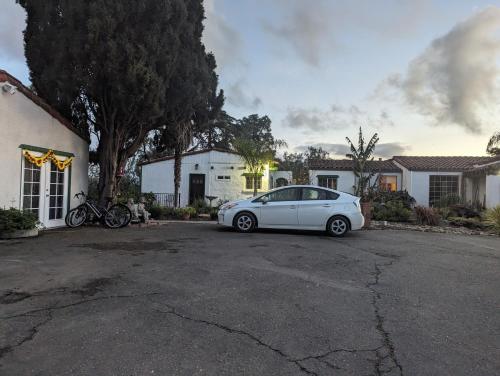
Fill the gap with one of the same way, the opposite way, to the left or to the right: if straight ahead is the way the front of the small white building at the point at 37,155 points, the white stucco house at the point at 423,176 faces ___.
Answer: to the right

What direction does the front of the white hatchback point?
to the viewer's left

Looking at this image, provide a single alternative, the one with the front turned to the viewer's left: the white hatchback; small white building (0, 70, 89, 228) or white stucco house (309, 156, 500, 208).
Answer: the white hatchback

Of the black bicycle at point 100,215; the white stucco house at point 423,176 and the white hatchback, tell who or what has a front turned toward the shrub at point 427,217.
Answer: the white stucco house

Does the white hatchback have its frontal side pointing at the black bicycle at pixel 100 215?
yes

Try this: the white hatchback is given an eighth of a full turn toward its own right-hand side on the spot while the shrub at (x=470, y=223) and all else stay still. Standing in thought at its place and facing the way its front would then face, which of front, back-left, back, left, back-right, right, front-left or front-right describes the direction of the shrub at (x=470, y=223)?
right

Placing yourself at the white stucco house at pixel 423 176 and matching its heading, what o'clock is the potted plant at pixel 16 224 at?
The potted plant is roughly at 1 o'clock from the white stucco house.

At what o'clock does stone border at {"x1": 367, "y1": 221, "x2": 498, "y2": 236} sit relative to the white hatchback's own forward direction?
The stone border is roughly at 5 o'clock from the white hatchback.
